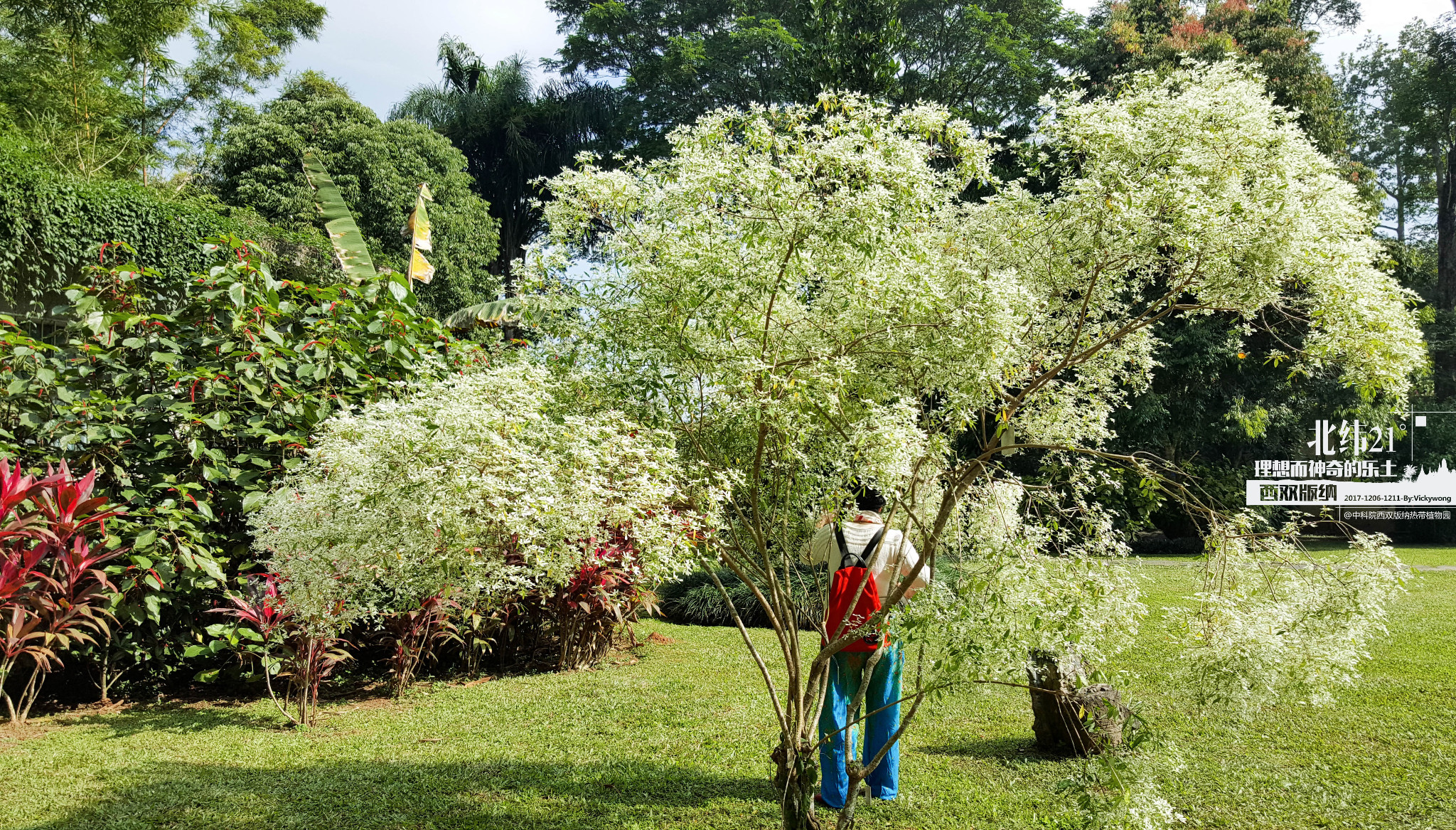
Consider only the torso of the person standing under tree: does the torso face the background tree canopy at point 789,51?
yes

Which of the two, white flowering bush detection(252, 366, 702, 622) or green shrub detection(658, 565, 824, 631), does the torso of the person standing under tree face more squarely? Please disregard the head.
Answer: the green shrub

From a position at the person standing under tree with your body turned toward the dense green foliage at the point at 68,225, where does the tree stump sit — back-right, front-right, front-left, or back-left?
back-right

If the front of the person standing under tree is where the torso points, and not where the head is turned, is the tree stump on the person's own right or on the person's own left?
on the person's own right

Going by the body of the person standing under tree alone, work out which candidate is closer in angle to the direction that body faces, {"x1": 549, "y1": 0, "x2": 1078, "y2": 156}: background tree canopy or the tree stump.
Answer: the background tree canopy

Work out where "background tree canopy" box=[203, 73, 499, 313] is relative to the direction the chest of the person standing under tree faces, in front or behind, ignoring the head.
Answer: in front

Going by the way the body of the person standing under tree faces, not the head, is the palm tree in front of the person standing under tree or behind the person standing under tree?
in front

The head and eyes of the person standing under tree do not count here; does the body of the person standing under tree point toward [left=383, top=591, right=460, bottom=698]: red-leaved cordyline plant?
no

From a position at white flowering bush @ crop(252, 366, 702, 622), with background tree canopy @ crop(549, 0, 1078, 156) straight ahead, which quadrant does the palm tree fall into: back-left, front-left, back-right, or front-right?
front-left

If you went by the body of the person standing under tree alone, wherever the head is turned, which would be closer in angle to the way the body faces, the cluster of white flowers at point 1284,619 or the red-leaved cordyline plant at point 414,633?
the red-leaved cordyline plant

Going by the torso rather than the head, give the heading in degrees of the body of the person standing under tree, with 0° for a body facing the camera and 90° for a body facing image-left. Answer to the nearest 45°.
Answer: approximately 180°
